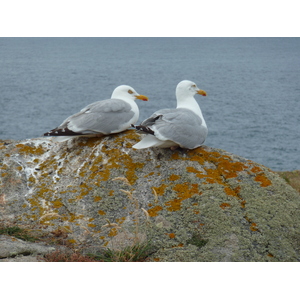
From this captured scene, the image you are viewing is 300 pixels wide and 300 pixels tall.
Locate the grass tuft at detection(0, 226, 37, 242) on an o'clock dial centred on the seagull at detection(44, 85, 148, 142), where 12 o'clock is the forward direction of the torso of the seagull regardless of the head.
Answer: The grass tuft is roughly at 4 o'clock from the seagull.

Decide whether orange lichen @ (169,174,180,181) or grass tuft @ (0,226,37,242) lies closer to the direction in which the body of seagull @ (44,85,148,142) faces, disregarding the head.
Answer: the orange lichen

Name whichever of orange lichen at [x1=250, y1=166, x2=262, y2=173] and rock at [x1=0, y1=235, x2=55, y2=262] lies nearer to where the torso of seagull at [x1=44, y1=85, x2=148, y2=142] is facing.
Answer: the orange lichen

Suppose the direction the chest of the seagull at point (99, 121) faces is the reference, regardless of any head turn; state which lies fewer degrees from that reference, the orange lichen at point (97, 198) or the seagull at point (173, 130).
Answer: the seagull

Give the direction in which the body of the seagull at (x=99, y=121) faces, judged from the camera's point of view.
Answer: to the viewer's right

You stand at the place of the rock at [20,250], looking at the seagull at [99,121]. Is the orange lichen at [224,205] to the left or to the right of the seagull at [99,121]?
right

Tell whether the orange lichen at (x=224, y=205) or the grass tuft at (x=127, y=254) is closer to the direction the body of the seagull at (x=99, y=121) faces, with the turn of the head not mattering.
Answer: the orange lichen

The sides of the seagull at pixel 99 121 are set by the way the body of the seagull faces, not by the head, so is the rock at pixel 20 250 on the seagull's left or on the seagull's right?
on the seagull's right

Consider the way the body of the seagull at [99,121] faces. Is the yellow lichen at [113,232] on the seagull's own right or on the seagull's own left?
on the seagull's own right

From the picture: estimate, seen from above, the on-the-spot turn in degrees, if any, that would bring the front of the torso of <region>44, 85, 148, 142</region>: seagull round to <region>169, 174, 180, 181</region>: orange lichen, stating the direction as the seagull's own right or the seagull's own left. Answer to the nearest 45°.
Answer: approximately 45° to the seagull's own right

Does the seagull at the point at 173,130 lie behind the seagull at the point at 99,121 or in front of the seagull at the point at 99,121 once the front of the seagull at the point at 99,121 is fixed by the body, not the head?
in front

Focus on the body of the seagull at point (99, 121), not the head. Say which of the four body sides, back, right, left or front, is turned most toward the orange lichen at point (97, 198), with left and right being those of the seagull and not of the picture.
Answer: right
